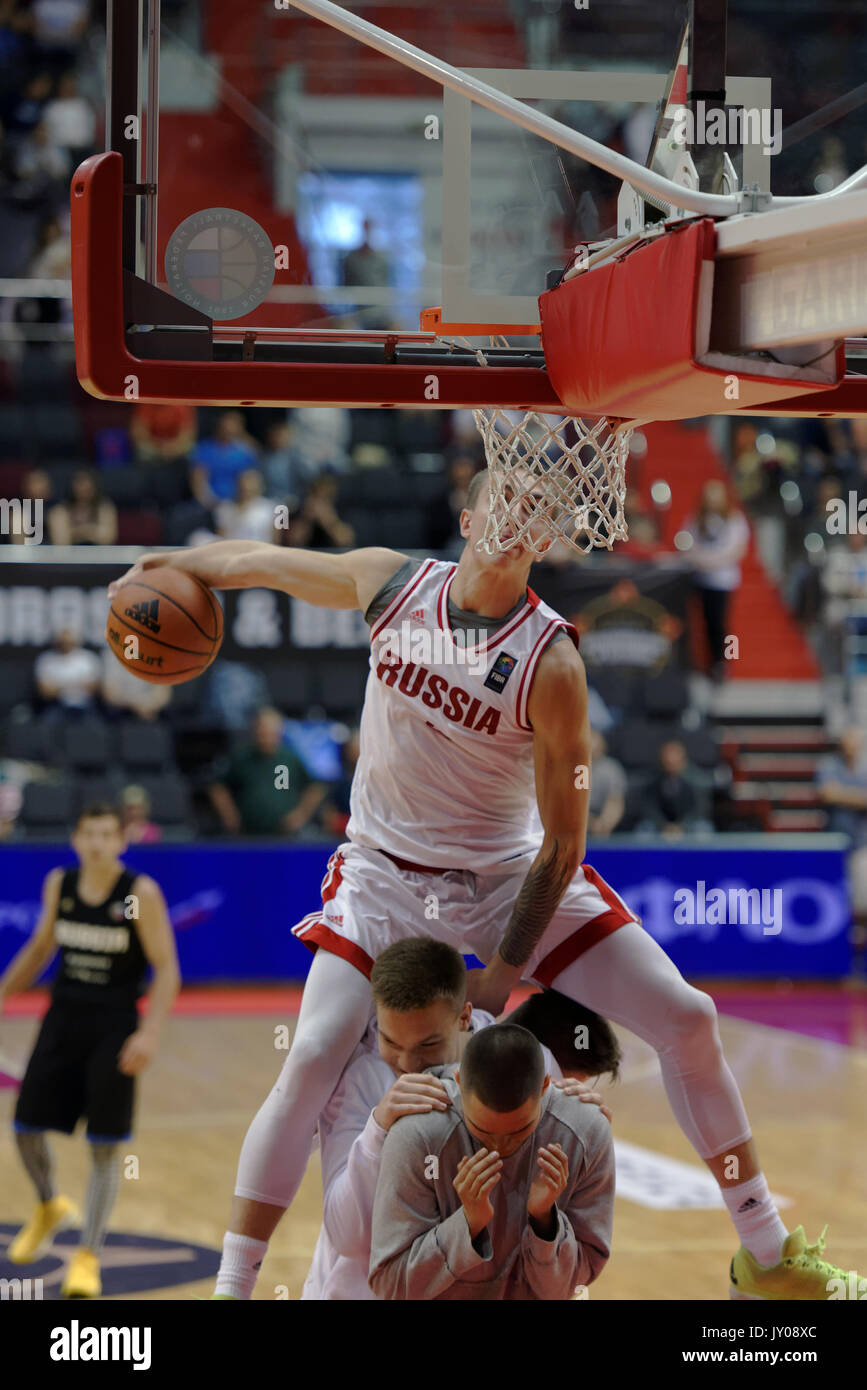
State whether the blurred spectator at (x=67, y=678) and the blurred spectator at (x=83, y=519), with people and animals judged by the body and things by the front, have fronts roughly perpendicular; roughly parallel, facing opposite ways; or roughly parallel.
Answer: roughly parallel

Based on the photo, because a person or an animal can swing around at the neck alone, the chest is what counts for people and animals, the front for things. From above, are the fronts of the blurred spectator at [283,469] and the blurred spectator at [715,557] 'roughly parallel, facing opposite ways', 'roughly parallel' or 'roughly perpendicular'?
roughly parallel

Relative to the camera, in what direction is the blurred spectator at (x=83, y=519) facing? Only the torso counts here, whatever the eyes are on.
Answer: toward the camera

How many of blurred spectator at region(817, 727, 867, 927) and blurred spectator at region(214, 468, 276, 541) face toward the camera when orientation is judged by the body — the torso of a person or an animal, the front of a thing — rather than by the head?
2

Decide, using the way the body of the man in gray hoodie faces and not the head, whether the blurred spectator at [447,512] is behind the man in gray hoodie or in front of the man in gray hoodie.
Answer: behind

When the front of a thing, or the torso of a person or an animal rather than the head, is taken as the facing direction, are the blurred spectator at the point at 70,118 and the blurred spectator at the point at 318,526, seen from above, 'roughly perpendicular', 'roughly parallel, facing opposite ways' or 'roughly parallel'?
roughly parallel

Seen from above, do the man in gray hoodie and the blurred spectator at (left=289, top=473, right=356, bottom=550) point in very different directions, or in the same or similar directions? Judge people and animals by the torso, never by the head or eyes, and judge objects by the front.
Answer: same or similar directions

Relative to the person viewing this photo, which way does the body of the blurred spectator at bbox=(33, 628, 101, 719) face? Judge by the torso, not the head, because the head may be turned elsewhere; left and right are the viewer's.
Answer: facing the viewer

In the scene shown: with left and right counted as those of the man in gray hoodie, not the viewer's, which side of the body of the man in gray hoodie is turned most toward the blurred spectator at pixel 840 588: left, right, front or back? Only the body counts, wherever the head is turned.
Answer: back

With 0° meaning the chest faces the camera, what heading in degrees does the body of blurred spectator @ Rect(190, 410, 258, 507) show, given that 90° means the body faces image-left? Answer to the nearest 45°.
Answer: approximately 0°

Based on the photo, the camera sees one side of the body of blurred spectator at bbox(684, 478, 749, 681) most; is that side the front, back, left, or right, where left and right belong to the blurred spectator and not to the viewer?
front
